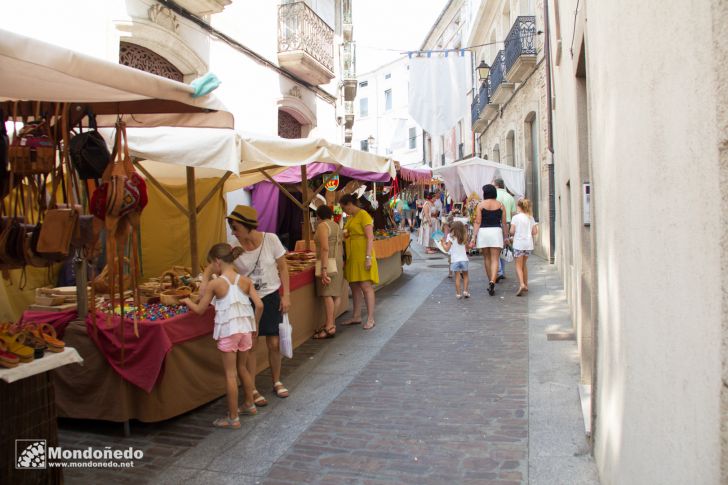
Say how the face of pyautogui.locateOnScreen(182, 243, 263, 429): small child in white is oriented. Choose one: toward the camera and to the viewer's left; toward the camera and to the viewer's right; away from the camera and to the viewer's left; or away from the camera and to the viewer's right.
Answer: away from the camera and to the viewer's left

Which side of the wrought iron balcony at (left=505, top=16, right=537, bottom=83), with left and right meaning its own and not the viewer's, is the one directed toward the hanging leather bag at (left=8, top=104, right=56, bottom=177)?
left

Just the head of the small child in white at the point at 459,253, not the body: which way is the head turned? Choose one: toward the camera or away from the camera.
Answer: away from the camera

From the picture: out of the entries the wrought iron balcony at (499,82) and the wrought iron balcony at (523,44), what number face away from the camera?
0

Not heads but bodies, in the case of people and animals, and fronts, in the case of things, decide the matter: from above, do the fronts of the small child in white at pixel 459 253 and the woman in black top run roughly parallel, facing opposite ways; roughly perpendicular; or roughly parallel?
roughly parallel

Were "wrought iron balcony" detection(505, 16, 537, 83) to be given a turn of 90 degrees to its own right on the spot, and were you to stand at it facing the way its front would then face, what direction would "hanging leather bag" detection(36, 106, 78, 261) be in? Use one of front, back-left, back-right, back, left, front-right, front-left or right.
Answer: back

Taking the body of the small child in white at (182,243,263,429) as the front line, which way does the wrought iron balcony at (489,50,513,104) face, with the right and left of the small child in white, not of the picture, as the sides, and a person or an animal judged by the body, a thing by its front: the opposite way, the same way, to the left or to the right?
the same way

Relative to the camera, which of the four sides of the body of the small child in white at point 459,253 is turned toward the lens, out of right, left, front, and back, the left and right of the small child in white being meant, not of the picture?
back

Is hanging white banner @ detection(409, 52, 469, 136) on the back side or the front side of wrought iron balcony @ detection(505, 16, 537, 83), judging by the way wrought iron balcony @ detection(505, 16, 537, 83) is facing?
on the front side

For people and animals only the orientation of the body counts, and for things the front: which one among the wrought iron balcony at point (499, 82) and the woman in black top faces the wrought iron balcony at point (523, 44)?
the woman in black top

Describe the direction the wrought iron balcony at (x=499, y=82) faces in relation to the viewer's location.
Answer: facing to the left of the viewer

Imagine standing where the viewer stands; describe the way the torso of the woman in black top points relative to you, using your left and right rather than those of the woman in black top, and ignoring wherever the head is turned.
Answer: facing away from the viewer

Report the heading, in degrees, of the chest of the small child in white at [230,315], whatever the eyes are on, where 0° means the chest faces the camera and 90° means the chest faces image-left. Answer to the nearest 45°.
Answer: approximately 135°

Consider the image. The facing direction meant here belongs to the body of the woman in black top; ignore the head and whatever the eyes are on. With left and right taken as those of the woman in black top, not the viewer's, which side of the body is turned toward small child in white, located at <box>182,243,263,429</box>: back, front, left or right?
back

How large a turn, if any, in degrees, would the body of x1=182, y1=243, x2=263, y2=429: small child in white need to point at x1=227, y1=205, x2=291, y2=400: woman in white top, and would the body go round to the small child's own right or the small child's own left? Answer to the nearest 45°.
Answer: approximately 90° to the small child's own right

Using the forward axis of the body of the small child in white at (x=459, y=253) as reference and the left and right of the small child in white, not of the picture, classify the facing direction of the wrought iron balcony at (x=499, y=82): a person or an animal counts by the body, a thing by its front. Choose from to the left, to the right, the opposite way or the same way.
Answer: to the left

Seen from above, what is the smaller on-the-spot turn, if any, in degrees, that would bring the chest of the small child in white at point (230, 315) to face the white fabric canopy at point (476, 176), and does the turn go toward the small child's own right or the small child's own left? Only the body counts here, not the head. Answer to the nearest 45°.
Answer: approximately 90° to the small child's own right

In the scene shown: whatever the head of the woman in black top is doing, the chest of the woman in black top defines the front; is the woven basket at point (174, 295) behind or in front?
behind

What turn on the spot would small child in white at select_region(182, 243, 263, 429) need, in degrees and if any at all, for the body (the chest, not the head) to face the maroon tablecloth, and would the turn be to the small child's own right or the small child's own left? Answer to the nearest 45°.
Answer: approximately 45° to the small child's own left

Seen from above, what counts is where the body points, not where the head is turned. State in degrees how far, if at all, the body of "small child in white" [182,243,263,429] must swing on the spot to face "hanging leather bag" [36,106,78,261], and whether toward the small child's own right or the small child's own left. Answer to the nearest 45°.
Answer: approximately 90° to the small child's own left
